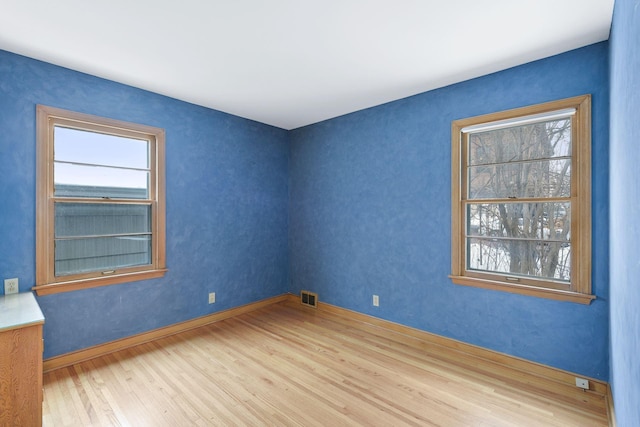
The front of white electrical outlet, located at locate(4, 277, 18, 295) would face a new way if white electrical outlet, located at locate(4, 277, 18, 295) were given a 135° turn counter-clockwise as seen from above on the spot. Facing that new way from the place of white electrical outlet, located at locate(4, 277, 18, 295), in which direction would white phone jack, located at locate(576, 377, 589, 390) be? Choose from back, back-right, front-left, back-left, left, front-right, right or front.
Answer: right

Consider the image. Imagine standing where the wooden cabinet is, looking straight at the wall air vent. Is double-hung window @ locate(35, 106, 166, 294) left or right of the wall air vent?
left

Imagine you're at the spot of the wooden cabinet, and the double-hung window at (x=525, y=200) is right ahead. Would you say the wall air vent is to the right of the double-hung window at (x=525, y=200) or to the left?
left

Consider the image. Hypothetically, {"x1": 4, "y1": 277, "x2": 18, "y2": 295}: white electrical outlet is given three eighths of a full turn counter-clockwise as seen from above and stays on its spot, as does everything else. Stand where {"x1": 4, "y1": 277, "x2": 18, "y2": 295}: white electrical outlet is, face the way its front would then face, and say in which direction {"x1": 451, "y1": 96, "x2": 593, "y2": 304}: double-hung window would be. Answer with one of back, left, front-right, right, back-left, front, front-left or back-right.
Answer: right

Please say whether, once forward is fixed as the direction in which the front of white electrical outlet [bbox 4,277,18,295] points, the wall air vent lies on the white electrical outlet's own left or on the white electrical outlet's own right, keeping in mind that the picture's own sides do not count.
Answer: on the white electrical outlet's own left

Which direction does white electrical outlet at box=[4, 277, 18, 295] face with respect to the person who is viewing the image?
facing the viewer
